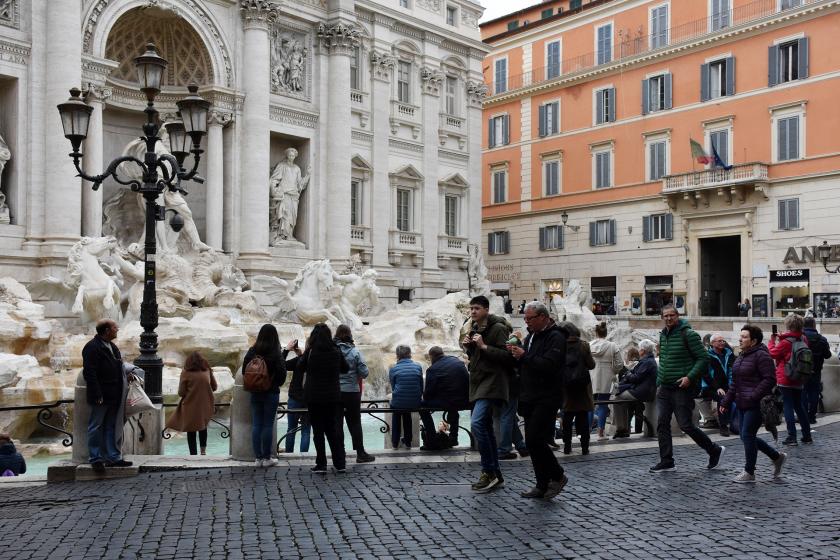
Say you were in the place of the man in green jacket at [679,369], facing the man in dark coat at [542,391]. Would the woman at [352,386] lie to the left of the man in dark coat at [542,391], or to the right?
right

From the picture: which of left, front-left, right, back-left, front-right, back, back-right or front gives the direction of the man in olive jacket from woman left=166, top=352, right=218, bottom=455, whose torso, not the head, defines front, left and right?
back-right

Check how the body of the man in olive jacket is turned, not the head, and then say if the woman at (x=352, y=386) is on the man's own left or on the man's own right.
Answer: on the man's own right

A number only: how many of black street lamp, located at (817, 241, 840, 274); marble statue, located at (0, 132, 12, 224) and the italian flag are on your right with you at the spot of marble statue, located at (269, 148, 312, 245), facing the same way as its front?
1

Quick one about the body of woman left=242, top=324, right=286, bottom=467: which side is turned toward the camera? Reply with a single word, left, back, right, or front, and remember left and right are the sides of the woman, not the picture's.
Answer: back

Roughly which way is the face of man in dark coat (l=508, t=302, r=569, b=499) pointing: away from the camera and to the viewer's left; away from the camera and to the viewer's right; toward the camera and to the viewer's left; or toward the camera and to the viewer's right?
toward the camera and to the viewer's left

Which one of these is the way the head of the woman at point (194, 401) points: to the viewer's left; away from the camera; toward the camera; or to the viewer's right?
away from the camera

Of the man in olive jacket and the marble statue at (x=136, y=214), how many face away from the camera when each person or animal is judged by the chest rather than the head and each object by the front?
0

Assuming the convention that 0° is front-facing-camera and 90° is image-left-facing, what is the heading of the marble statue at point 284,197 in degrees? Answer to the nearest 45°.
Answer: approximately 315°

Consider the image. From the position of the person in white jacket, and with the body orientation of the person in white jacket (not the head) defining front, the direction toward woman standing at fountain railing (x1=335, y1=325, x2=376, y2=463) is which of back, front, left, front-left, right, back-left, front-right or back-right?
back-left

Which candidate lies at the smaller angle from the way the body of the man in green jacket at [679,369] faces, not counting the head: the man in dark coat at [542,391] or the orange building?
the man in dark coat

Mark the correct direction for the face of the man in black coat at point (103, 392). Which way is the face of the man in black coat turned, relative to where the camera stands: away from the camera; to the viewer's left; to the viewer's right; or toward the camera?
to the viewer's right

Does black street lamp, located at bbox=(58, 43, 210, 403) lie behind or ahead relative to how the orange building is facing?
ahead

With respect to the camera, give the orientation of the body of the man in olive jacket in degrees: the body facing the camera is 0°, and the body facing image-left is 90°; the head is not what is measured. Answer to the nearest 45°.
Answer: approximately 45°

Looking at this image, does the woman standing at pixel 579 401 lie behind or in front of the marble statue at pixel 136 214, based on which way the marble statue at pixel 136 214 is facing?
in front

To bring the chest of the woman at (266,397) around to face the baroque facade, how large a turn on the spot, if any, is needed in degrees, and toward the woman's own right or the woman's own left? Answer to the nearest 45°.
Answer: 0° — they already face it

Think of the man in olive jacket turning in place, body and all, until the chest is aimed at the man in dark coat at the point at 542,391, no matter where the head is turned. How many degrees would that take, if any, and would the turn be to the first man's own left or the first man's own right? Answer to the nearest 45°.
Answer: approximately 90° to the first man's own left

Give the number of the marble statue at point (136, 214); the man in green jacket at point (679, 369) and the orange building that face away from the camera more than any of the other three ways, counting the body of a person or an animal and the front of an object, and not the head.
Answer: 0

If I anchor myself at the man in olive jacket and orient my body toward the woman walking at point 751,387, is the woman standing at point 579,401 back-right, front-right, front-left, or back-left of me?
front-left
